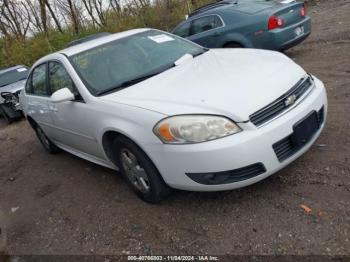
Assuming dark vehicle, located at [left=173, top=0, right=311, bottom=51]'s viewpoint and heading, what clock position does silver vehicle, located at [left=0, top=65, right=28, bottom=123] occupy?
silver vehicle, located at [left=0, top=65, right=28, bottom=123] is roughly at 11 o'clock from dark vehicle, located at [left=173, top=0, right=311, bottom=51].

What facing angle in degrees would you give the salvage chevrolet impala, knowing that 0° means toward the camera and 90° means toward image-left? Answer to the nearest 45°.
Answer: approximately 315°

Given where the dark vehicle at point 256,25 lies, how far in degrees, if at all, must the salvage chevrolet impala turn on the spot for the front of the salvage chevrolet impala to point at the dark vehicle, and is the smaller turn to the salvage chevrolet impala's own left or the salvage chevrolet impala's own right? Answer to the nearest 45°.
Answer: approximately 90° to the salvage chevrolet impala's own left

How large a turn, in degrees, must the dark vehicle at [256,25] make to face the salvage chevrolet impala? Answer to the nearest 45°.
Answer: approximately 135° to its left

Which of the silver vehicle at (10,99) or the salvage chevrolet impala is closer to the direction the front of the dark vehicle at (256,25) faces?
the silver vehicle

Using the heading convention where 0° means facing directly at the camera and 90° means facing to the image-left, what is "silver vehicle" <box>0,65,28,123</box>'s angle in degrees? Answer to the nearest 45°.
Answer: approximately 315°

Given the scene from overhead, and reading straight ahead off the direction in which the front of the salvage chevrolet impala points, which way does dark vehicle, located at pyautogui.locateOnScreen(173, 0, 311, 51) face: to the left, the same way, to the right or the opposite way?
the opposite way

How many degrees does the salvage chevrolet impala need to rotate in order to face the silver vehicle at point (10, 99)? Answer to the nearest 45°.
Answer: approximately 180°

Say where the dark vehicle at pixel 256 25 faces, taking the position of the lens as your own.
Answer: facing away from the viewer and to the left of the viewer
